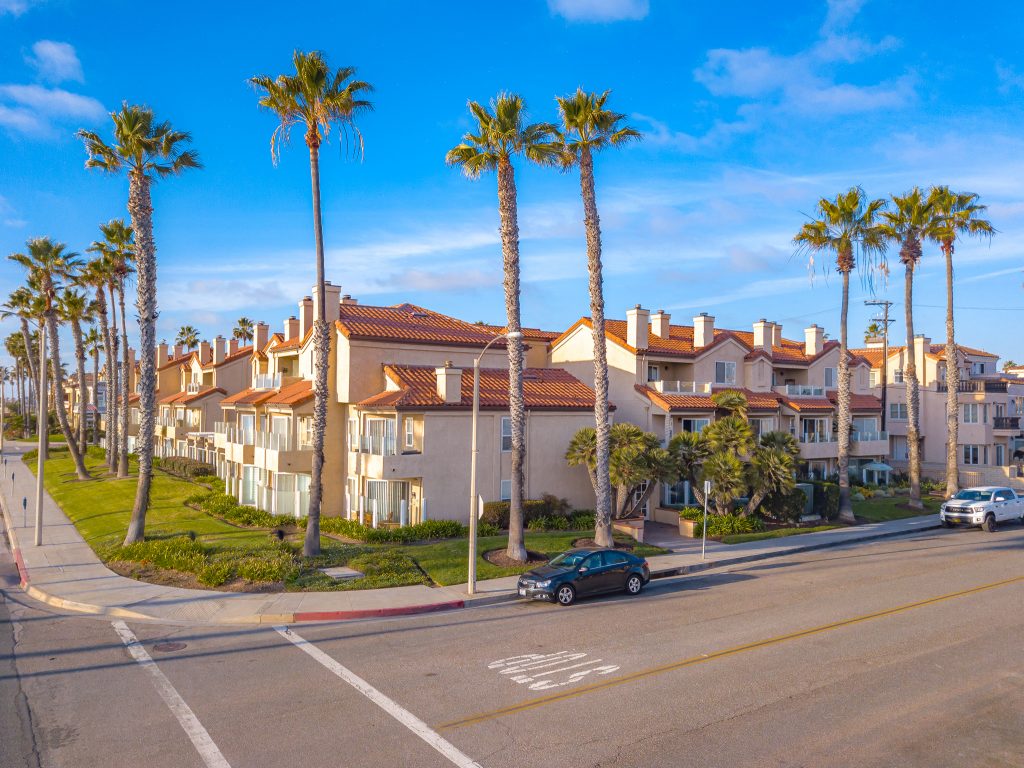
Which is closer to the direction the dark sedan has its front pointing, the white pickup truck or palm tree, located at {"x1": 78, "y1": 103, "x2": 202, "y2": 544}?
the palm tree

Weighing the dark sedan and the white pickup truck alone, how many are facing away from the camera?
0

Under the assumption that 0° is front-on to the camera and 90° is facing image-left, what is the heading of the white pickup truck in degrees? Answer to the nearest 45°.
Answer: approximately 45°

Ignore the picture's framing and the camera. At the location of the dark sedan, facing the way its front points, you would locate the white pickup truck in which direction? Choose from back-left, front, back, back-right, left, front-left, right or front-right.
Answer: back

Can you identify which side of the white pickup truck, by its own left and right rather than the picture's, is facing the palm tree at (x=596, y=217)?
front

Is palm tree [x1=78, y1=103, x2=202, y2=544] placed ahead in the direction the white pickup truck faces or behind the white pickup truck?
ahead

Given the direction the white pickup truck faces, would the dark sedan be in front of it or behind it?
in front

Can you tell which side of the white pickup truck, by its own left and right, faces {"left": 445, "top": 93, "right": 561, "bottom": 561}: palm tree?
front

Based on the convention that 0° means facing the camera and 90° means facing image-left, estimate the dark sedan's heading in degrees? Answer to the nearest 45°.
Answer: approximately 45°
